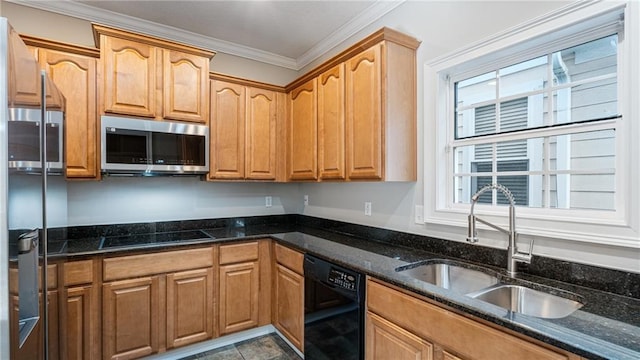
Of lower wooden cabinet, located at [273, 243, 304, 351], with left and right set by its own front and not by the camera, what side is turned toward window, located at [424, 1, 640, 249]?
left

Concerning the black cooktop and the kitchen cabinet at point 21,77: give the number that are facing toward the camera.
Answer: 2

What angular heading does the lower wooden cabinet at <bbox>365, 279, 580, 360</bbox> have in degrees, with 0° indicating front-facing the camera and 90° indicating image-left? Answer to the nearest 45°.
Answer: approximately 45°

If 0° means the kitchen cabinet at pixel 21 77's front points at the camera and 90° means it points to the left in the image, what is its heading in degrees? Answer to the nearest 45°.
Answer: approximately 0°
